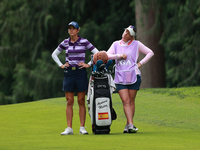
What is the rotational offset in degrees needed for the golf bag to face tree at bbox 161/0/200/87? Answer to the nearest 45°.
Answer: approximately 180°

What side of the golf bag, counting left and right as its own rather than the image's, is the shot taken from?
front

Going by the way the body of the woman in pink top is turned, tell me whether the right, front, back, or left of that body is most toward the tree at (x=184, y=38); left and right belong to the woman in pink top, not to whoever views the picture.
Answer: back

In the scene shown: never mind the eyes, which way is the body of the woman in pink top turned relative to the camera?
toward the camera

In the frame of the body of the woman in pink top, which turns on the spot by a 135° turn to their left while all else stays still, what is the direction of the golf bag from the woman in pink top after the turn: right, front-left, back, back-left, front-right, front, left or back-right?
back

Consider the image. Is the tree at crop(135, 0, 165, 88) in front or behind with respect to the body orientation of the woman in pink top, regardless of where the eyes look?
behind
